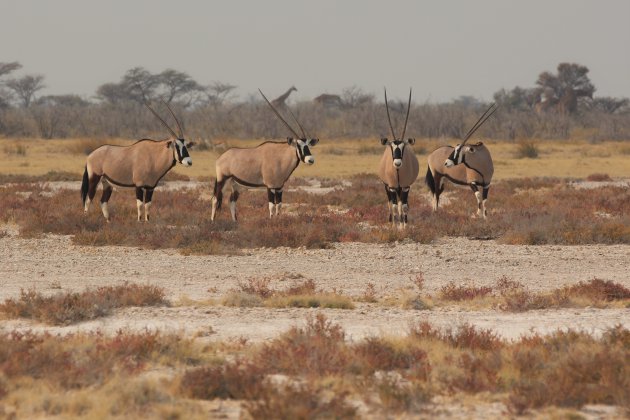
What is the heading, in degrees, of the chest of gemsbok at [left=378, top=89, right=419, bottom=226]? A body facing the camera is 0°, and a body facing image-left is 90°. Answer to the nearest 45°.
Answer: approximately 0°

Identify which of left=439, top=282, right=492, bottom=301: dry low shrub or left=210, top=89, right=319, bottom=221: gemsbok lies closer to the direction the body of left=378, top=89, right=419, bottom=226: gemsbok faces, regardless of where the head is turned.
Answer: the dry low shrub

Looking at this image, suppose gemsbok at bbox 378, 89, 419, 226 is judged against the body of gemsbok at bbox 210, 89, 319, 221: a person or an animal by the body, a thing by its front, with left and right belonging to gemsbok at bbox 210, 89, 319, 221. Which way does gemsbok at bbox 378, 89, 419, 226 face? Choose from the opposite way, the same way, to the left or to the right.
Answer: to the right

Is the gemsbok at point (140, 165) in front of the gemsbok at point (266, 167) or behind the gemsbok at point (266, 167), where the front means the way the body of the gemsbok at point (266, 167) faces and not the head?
behind

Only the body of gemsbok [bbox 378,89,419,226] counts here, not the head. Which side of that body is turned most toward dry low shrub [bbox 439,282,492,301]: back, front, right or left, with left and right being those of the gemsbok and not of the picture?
front

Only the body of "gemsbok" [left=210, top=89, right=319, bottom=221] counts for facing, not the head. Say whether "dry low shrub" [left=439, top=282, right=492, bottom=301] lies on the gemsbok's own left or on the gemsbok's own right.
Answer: on the gemsbok's own right

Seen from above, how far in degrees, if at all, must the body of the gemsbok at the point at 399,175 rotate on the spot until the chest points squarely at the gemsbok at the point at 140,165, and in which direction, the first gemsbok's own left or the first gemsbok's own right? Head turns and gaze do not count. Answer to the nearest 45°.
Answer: approximately 90° to the first gemsbok's own right

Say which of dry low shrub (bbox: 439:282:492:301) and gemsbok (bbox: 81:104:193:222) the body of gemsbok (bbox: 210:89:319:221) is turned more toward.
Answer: the dry low shrub

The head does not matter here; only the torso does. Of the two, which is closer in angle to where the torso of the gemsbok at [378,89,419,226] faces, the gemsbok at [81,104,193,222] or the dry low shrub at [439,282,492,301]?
the dry low shrub

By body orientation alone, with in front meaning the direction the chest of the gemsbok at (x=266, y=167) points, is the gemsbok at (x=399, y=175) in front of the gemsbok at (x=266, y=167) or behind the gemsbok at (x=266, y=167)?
in front

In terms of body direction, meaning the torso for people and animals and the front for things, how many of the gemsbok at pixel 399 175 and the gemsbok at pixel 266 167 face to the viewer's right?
1

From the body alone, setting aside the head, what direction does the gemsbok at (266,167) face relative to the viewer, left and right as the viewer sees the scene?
facing to the right of the viewer
